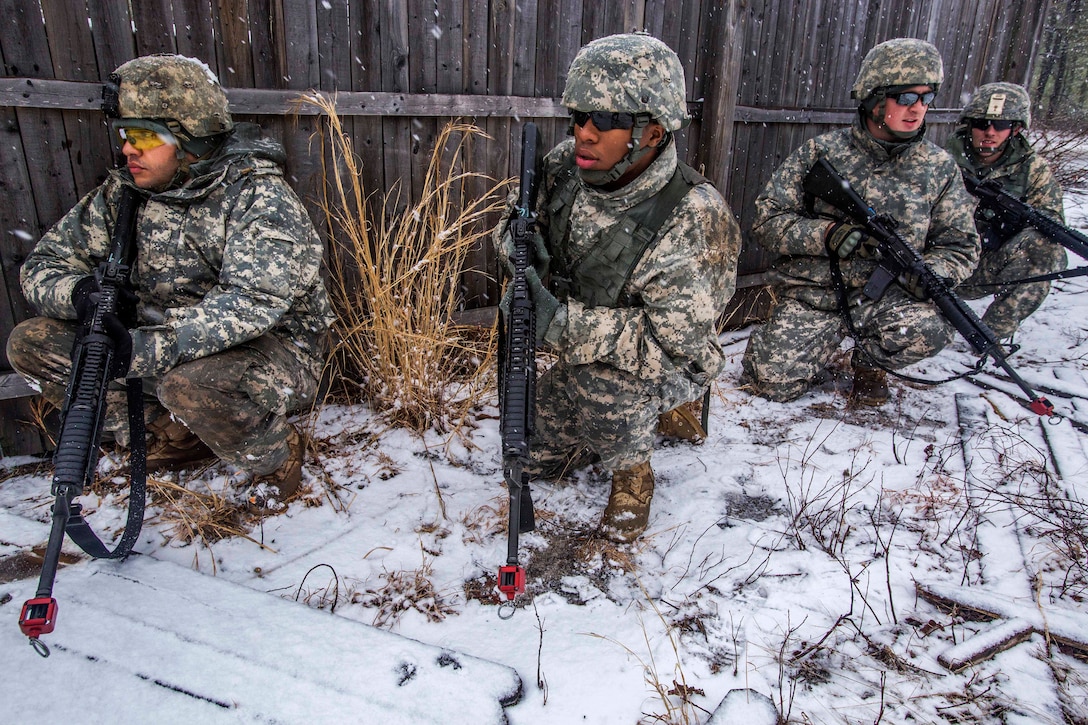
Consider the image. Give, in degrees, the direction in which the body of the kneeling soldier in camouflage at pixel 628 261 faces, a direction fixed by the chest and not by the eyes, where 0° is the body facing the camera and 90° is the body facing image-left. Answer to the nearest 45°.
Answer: approximately 45°

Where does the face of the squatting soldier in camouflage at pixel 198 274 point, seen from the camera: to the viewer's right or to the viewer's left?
to the viewer's left

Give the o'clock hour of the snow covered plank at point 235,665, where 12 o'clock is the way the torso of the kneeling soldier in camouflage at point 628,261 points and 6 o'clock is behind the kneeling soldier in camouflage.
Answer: The snow covered plank is roughly at 12 o'clock from the kneeling soldier in camouflage.

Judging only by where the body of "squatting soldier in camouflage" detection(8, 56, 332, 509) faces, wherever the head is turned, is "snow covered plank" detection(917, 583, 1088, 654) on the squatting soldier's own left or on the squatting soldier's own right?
on the squatting soldier's own left

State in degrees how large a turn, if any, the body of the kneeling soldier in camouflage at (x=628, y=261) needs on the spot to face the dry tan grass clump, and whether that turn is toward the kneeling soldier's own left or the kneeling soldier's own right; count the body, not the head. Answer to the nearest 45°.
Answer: approximately 90° to the kneeling soldier's own right

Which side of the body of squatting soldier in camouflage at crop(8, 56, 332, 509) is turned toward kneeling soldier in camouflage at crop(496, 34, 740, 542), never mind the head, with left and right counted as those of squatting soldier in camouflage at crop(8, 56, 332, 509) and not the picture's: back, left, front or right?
left

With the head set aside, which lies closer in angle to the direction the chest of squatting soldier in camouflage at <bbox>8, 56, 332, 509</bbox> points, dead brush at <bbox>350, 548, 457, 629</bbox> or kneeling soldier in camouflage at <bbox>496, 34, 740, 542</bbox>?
the dead brush

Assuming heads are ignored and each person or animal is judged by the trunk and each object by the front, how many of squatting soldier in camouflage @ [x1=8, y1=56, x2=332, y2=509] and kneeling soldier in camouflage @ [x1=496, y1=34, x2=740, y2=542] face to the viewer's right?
0

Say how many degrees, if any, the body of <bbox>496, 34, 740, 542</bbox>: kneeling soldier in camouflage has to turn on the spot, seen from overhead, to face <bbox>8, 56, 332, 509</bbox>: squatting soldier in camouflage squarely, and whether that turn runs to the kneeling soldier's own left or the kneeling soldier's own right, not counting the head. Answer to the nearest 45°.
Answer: approximately 45° to the kneeling soldier's own right

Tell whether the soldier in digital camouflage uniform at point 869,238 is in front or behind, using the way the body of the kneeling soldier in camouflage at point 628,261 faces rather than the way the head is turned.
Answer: behind

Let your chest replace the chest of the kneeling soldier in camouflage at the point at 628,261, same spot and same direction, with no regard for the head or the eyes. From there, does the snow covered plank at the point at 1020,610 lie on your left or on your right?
on your left
